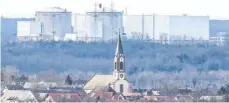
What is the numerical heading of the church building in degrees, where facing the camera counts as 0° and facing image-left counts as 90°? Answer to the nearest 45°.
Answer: approximately 315°
